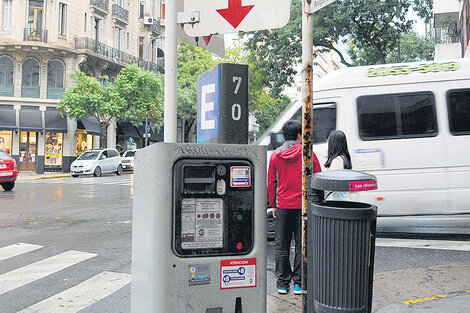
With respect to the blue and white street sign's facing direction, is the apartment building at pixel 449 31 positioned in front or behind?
behind

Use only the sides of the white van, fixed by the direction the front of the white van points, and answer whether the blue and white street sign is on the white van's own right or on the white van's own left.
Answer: on the white van's own left

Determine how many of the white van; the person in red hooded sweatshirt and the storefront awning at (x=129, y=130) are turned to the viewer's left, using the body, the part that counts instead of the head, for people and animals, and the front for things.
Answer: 1

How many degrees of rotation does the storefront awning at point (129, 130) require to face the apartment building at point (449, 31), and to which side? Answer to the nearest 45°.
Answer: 0° — it already faces it

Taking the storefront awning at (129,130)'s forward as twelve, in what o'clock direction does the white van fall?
The white van is roughly at 1 o'clock from the storefront awning.

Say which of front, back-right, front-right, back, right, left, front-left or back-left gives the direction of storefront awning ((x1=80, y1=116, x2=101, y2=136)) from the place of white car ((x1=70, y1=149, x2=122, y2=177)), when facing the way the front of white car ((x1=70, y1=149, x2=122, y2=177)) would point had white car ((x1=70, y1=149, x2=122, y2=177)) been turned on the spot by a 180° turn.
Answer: front-left

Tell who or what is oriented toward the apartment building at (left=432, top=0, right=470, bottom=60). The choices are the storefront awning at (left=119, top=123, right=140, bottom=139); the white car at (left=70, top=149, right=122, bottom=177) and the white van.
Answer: the storefront awning

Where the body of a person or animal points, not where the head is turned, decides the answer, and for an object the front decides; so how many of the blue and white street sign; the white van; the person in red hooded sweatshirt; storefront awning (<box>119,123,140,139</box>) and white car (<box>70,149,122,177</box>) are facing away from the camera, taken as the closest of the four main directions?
1

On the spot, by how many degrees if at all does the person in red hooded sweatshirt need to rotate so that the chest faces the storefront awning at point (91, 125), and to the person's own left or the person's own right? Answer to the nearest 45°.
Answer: approximately 45° to the person's own left

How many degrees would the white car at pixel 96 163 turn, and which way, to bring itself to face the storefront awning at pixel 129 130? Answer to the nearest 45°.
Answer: approximately 135° to its right

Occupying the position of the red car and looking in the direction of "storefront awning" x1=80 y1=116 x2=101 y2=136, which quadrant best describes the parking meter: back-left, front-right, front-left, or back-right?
back-right

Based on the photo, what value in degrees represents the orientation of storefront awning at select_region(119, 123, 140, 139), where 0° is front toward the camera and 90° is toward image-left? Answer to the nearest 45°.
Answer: approximately 315°

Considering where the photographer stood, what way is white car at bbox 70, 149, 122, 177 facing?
facing the viewer and to the left of the viewer

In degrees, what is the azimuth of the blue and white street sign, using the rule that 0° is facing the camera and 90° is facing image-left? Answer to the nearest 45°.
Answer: approximately 45°

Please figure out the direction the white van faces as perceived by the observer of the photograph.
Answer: facing to the left of the viewer

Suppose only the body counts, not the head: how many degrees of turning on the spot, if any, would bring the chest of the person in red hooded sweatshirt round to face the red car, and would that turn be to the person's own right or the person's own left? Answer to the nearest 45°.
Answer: approximately 45° to the person's own left

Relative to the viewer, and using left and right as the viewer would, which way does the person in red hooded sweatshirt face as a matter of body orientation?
facing away from the viewer
